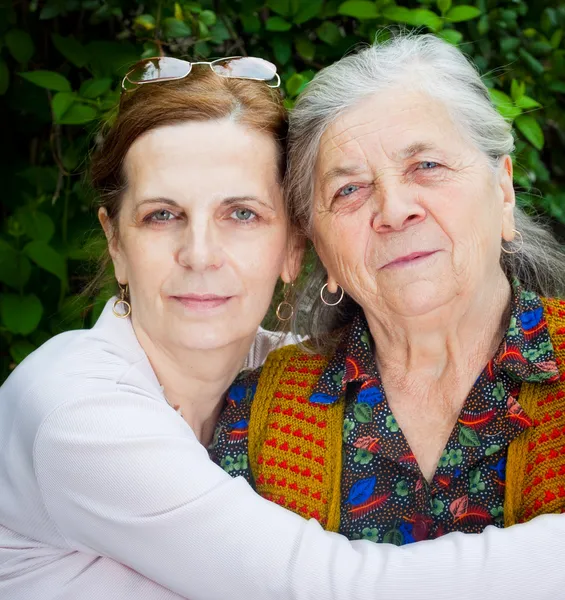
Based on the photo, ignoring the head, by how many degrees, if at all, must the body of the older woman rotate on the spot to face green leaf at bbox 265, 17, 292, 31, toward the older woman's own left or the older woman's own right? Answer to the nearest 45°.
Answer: approximately 135° to the older woman's own right

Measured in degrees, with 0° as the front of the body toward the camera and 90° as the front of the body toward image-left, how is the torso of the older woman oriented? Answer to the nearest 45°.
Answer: approximately 0°

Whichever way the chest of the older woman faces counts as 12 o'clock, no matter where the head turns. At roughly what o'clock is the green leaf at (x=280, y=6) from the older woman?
The green leaf is roughly at 5 o'clock from the older woman.

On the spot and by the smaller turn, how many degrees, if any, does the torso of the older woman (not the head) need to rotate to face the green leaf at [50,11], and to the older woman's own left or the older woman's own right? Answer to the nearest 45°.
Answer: approximately 135° to the older woman's own right

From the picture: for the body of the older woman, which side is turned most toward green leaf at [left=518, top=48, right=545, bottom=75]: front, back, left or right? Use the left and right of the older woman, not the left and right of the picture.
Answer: back

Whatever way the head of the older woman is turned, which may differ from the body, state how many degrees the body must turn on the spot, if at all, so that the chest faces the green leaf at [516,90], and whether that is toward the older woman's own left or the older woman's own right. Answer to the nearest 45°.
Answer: approximately 180°

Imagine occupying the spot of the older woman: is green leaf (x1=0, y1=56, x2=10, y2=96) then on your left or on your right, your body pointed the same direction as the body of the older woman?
on your right

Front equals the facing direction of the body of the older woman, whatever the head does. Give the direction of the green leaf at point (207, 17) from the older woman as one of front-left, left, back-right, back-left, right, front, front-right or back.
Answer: back-right

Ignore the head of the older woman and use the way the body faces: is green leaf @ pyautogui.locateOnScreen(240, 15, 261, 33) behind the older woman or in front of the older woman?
behind
